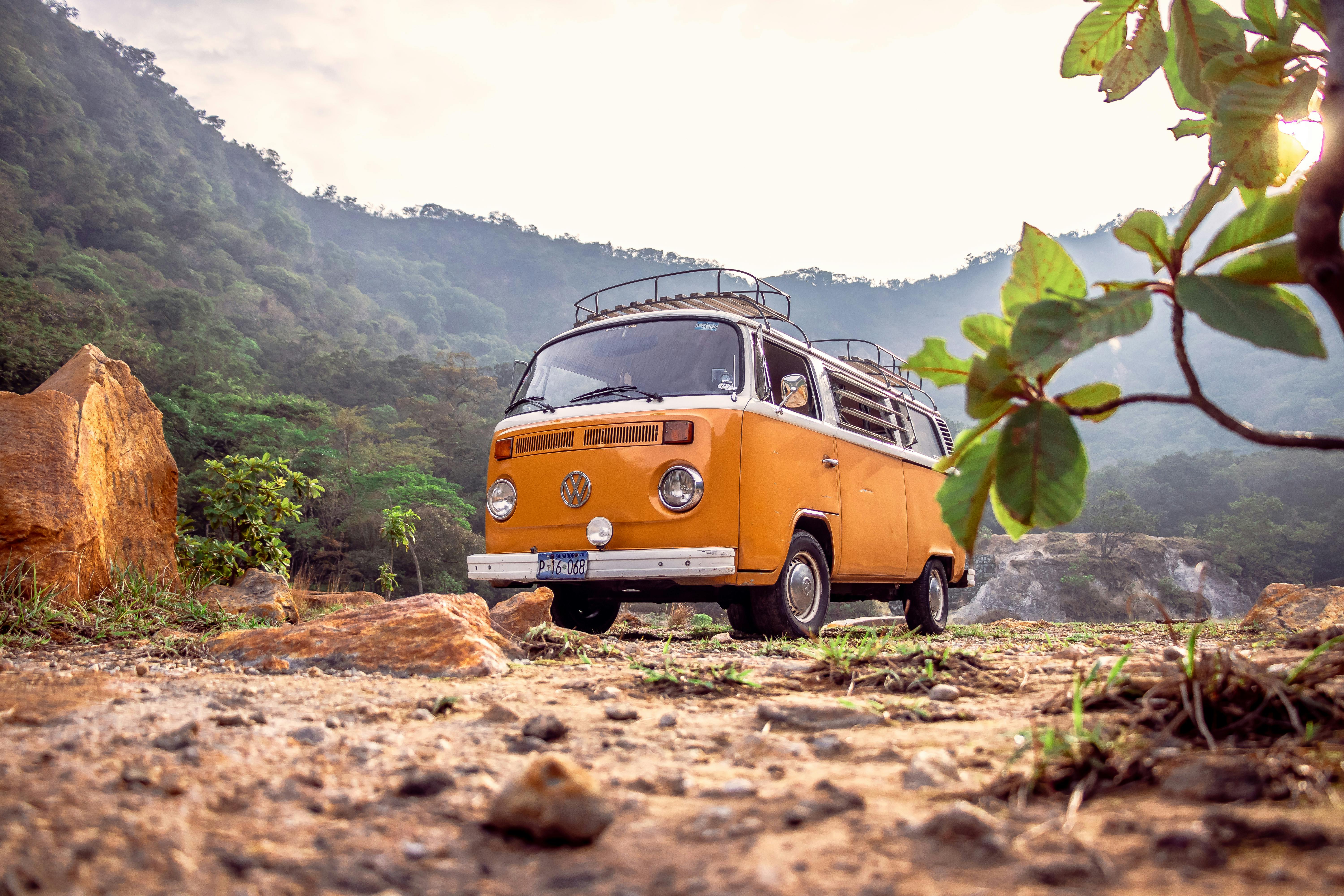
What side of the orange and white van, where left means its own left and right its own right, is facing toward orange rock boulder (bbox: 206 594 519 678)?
front

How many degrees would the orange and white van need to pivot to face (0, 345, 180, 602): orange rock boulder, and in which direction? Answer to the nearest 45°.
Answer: approximately 45° to its right

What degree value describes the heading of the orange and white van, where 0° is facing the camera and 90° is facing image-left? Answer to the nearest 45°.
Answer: approximately 45°

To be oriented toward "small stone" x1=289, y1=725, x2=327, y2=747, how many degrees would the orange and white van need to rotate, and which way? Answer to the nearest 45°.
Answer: approximately 45° to its left

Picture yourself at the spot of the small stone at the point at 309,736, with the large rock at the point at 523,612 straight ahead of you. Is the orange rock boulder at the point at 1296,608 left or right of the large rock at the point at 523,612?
right

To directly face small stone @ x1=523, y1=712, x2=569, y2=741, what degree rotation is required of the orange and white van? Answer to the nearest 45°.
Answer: approximately 45° to its left

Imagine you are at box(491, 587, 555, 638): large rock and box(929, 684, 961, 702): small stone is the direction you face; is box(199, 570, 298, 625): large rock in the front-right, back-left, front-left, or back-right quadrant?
back-right

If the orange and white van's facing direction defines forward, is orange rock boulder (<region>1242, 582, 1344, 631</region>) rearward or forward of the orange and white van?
rearward

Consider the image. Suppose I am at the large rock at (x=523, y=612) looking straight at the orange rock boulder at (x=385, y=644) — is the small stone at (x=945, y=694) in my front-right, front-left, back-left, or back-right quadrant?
front-left

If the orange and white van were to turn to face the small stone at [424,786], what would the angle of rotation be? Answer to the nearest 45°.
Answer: approximately 45° to its left

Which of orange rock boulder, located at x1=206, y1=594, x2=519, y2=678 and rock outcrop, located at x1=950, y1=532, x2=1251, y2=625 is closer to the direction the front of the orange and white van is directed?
the orange rock boulder

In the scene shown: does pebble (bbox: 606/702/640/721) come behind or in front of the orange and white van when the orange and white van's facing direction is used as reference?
in front

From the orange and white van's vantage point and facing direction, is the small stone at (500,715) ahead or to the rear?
ahead
